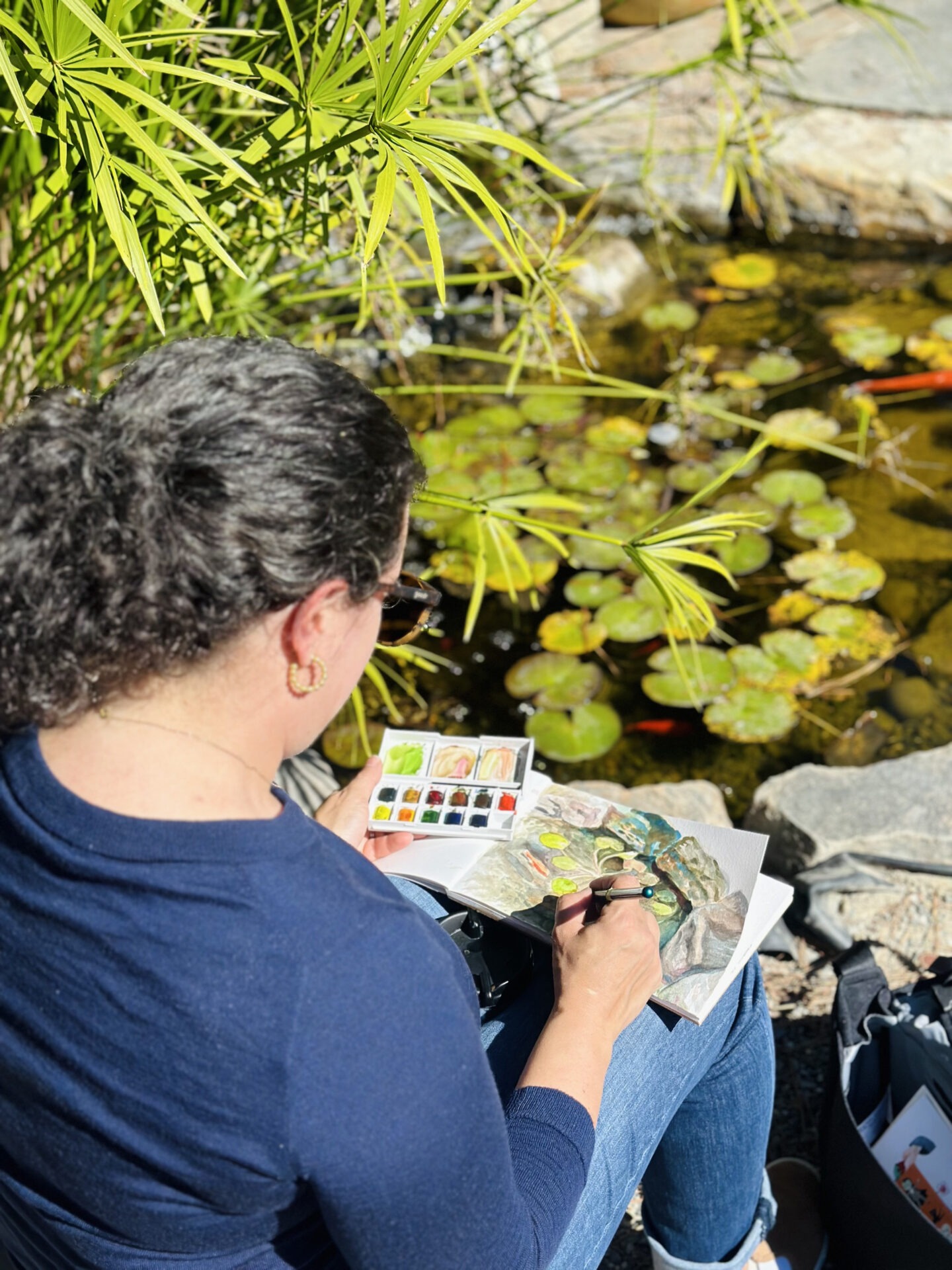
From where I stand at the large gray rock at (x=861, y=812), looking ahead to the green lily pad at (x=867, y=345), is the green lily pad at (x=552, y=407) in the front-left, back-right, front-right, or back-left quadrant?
front-left

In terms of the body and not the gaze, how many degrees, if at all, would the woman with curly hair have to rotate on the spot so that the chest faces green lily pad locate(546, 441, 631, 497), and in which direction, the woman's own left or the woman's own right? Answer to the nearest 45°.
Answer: approximately 45° to the woman's own left

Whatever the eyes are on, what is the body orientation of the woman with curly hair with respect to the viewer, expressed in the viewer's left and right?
facing away from the viewer and to the right of the viewer

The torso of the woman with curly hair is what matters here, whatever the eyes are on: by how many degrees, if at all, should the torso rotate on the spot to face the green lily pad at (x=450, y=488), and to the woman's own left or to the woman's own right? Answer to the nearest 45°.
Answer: approximately 45° to the woman's own left

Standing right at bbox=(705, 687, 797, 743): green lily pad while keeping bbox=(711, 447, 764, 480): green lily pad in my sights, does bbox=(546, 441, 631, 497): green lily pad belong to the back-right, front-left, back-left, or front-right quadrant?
front-left

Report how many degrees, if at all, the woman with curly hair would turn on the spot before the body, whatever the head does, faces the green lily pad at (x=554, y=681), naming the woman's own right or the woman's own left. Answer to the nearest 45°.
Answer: approximately 45° to the woman's own left

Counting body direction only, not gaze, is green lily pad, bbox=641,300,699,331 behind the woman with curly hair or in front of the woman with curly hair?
in front

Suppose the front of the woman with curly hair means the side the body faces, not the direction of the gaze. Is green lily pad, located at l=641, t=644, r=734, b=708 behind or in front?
in front

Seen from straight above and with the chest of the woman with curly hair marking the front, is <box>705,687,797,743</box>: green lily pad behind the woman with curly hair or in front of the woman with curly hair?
in front

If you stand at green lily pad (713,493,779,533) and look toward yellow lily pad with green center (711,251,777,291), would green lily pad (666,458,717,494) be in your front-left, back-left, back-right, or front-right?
front-left

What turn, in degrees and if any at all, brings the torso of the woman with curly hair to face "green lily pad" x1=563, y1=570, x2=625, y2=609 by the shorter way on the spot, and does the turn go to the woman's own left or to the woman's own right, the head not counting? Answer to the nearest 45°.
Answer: approximately 45° to the woman's own left

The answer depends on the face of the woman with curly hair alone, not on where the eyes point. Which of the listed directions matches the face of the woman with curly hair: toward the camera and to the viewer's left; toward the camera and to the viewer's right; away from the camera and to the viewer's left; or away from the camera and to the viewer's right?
away from the camera and to the viewer's right
